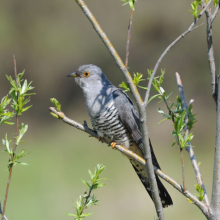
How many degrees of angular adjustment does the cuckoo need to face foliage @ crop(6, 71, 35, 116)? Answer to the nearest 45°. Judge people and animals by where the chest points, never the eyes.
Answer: approximately 45° to its right

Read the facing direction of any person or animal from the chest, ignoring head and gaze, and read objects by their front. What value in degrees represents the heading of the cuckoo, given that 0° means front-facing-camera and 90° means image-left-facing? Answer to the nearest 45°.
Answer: approximately 45°
